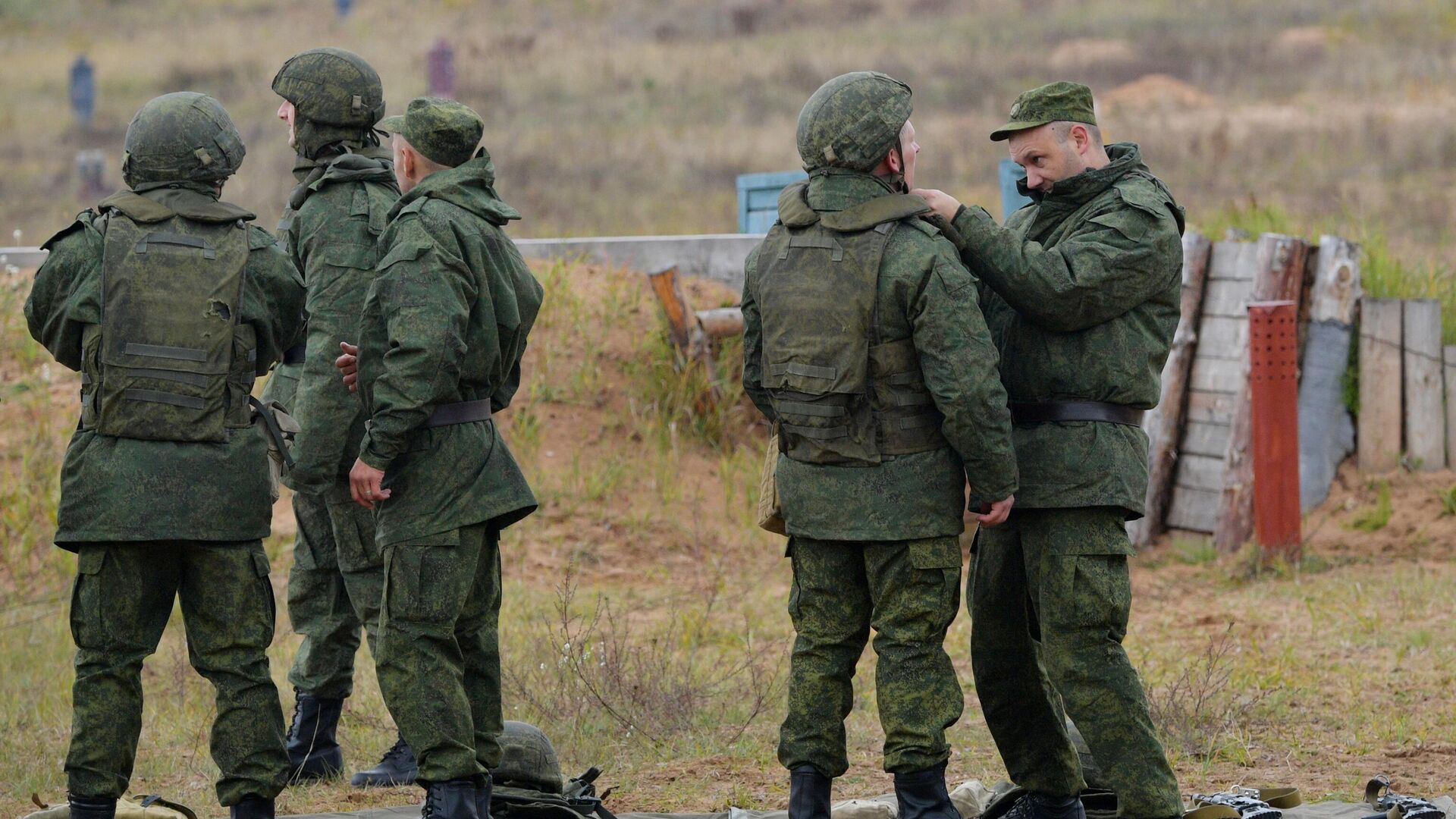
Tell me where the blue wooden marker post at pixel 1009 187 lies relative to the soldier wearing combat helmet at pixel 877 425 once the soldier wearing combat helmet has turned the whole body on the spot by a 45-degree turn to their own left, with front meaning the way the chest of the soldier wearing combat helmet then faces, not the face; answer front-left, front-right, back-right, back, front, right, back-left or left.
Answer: front

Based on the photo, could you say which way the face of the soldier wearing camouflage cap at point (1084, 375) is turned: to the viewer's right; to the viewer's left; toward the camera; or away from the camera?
to the viewer's left

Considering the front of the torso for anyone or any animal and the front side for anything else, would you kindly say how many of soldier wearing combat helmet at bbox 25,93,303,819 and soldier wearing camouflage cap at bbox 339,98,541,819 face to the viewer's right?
0

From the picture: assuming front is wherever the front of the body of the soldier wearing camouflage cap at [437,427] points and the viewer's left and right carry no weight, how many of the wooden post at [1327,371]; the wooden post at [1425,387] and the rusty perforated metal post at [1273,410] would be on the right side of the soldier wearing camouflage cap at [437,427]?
3

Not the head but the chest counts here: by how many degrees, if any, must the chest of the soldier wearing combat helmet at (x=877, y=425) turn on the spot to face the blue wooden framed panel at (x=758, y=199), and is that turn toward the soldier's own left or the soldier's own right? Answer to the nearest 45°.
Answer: approximately 45° to the soldier's own left

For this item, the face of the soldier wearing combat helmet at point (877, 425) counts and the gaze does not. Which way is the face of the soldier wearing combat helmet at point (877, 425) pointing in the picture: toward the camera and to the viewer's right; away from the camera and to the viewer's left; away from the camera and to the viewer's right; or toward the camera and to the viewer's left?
away from the camera and to the viewer's right

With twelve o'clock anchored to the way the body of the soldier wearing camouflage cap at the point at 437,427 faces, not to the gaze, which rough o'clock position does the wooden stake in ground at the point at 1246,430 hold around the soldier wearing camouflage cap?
The wooden stake in ground is roughly at 3 o'clock from the soldier wearing camouflage cap.

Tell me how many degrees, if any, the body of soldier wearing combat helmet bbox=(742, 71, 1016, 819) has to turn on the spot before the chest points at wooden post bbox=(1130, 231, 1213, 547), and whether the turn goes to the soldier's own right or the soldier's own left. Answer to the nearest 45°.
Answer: approximately 45° to the soldier's own left

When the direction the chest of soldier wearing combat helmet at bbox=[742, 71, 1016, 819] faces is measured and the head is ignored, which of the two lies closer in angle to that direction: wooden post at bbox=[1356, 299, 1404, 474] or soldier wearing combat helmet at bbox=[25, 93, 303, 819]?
the wooden post

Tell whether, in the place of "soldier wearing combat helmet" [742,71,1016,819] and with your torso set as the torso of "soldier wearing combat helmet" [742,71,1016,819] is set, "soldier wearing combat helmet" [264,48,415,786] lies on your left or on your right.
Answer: on your left

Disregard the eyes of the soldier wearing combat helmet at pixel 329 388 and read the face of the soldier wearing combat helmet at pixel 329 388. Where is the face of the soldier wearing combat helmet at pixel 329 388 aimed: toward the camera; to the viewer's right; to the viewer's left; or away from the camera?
to the viewer's left

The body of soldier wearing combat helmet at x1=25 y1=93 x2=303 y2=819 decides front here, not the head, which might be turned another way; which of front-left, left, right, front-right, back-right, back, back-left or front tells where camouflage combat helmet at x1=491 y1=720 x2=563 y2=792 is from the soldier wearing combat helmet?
right

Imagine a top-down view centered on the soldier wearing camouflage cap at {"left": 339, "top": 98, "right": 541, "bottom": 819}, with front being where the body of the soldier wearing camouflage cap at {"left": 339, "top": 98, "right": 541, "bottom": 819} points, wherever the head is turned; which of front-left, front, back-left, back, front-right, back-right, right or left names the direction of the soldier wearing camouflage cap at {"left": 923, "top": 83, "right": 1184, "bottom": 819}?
back-right

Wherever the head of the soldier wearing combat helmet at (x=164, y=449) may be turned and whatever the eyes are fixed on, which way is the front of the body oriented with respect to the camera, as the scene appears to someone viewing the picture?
away from the camera
